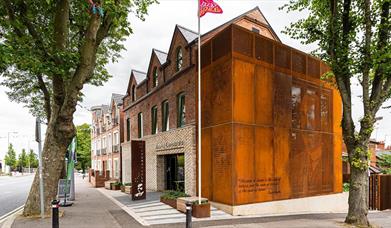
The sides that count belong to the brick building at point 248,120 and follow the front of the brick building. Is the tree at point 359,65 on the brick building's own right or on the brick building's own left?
on the brick building's own left

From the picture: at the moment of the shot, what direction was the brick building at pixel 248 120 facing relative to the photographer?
facing the viewer and to the left of the viewer

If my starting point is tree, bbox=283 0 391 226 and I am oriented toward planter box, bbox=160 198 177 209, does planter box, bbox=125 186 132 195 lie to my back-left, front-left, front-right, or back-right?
front-right

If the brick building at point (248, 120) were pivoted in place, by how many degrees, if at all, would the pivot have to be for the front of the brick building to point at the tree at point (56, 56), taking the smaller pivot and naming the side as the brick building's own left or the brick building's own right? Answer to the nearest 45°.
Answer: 0° — it already faces it

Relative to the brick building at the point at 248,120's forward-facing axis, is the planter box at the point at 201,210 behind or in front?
in front

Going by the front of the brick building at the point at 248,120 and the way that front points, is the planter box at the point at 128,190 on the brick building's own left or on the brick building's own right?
on the brick building's own right
